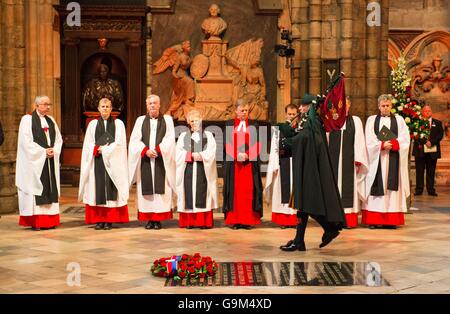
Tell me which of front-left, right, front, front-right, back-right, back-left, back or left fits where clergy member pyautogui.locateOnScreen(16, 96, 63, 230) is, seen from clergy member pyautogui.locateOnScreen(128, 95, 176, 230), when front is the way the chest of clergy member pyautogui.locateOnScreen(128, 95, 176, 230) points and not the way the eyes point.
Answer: right

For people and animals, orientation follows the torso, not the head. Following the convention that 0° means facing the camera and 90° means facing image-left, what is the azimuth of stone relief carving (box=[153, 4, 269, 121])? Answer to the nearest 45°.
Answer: approximately 0°

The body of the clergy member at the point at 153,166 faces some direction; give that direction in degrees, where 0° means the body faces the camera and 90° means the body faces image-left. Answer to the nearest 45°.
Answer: approximately 0°

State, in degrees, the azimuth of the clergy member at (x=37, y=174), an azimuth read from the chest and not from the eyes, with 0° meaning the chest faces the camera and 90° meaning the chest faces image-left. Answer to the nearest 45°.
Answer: approximately 315°

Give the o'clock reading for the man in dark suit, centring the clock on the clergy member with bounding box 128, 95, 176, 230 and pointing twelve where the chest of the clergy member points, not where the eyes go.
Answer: The man in dark suit is roughly at 8 o'clock from the clergy member.

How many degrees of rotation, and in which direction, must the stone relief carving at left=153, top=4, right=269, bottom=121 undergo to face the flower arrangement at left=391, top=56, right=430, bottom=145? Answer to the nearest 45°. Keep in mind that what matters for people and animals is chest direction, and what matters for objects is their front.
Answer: approximately 45° to its left

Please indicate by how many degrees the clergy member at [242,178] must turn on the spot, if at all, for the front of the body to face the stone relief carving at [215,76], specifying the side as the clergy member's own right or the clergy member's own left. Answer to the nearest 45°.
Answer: approximately 180°

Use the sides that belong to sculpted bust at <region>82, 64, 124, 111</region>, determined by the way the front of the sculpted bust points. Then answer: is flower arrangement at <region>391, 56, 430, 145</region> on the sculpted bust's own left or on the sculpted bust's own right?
on the sculpted bust's own left

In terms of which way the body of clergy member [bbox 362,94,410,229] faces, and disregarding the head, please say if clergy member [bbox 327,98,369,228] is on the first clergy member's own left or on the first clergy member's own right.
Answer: on the first clergy member's own right

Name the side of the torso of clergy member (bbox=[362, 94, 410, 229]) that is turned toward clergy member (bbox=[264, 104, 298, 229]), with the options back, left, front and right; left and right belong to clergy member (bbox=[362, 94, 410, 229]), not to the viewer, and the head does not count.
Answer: right

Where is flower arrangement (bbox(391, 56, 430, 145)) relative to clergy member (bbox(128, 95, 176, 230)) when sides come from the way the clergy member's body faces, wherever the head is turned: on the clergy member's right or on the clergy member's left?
on the clergy member's left

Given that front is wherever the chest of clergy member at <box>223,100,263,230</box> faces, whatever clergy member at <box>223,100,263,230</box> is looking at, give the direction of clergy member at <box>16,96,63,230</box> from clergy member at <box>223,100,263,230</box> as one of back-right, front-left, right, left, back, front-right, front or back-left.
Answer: right

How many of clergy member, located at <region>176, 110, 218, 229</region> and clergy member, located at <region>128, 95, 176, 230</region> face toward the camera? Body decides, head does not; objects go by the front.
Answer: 2
